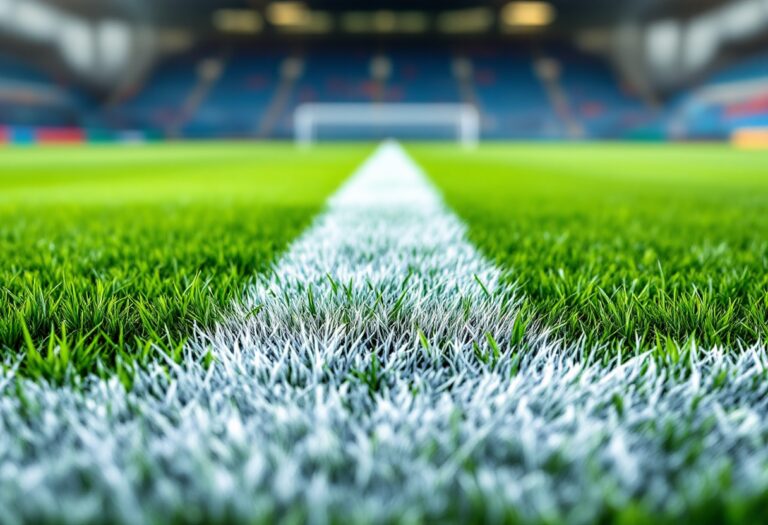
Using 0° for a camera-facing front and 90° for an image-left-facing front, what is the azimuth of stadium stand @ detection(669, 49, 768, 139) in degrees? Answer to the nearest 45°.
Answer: approximately 45°

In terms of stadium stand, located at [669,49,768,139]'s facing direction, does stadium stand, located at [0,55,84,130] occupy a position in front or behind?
in front
